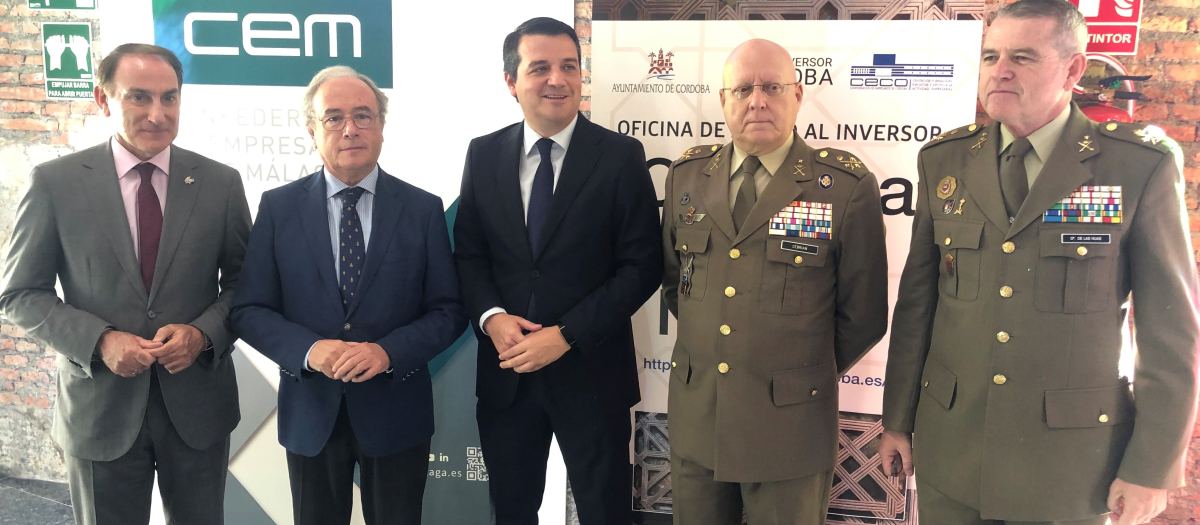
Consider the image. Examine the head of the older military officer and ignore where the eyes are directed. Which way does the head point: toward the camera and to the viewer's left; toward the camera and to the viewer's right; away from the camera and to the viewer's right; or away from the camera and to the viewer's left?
toward the camera and to the viewer's left

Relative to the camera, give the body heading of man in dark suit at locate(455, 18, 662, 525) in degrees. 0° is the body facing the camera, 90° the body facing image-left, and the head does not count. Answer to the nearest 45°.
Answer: approximately 0°

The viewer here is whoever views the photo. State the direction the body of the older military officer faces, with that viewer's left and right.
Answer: facing the viewer and to the left of the viewer

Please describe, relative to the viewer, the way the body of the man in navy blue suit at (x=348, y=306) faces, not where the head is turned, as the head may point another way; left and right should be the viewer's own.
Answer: facing the viewer

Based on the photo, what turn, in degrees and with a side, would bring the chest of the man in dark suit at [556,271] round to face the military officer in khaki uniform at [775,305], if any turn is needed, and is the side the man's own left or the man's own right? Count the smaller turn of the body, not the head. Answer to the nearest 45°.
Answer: approximately 45° to the man's own left

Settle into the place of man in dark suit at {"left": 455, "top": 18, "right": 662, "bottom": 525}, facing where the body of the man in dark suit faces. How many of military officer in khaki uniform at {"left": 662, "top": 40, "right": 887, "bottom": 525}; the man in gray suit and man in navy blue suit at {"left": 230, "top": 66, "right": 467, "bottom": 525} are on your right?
2

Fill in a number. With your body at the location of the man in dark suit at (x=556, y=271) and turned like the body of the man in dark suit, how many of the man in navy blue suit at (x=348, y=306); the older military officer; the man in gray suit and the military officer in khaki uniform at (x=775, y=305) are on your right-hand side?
2

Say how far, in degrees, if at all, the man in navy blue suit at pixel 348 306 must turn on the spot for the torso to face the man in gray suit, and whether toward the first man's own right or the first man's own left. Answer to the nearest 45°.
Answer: approximately 90° to the first man's own right

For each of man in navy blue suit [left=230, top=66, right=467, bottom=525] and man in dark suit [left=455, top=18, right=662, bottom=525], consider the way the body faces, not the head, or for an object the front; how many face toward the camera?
2

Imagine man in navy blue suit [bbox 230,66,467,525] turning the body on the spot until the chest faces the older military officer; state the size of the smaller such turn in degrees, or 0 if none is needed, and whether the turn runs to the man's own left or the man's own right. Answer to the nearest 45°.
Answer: approximately 45° to the man's own left
